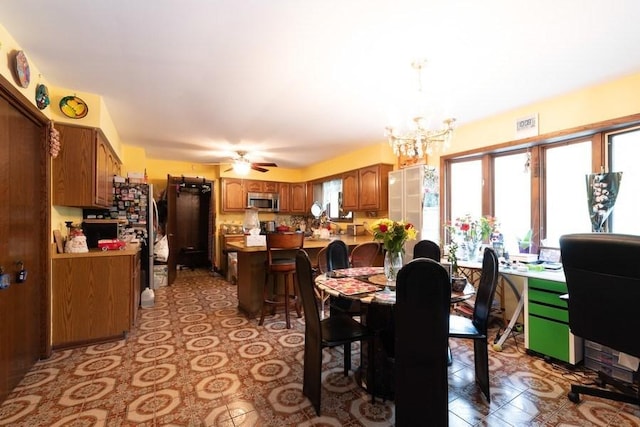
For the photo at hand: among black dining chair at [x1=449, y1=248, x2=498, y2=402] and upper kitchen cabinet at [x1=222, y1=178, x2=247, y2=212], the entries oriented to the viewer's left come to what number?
1

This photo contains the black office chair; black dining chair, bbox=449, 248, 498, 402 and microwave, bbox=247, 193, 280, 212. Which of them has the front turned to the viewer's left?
the black dining chair

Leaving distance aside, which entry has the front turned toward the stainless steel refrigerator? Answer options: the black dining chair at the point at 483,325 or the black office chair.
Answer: the black dining chair

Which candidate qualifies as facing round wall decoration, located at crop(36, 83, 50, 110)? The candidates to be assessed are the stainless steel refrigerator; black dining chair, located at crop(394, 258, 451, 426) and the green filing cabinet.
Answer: the green filing cabinet

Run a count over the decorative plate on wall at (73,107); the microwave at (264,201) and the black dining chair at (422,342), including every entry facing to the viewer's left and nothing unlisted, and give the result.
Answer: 0

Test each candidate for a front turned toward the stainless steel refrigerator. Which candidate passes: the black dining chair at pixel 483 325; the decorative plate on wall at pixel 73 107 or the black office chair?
the black dining chair

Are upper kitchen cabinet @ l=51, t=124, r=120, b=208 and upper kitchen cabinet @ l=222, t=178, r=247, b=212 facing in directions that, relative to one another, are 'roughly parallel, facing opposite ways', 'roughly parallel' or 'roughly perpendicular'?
roughly perpendicular

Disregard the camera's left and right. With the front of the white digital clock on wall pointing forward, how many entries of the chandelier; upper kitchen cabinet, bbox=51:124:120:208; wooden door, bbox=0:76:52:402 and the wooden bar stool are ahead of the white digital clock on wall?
4

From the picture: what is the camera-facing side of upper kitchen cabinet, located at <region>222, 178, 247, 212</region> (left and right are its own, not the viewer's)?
front

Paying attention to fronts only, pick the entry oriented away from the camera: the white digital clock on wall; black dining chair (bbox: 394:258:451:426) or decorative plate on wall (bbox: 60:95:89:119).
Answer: the black dining chair

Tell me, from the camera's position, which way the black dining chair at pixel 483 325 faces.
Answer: facing to the left of the viewer

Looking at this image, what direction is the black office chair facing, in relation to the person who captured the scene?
facing away from the viewer and to the right of the viewer

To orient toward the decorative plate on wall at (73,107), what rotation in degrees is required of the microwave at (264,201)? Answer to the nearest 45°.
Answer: approximately 45° to its right

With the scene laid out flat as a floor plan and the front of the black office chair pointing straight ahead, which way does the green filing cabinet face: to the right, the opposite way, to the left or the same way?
the opposite way

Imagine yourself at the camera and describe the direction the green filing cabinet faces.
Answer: facing the viewer and to the left of the viewer
